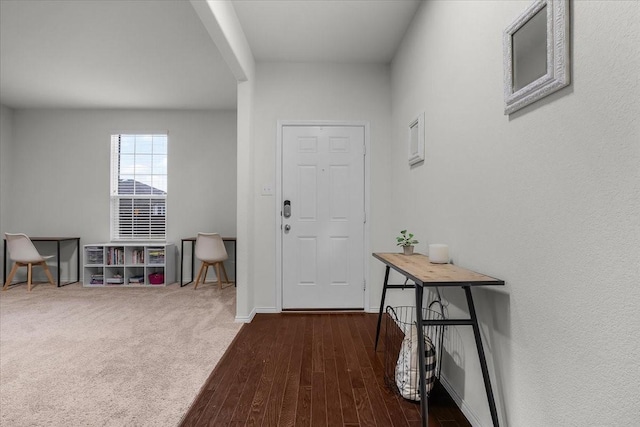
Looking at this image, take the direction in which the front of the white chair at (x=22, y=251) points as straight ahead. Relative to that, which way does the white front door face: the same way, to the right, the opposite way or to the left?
the opposite way

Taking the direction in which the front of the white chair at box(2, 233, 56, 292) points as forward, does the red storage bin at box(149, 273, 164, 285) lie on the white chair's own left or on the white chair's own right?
on the white chair's own right

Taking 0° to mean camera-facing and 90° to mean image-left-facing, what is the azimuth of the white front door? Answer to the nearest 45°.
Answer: approximately 0°

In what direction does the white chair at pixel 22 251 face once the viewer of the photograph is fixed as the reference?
facing away from the viewer and to the right of the viewer

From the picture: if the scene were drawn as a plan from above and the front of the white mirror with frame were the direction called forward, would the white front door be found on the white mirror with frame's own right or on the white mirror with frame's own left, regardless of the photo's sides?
on the white mirror with frame's own right

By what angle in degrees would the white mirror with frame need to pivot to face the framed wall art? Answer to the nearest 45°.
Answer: approximately 90° to its right

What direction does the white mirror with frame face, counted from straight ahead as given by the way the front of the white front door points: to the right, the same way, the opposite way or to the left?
to the right

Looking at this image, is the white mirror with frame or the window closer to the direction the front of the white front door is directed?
the white mirror with frame

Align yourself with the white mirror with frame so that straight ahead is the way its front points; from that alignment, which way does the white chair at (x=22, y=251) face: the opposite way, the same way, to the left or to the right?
to the right

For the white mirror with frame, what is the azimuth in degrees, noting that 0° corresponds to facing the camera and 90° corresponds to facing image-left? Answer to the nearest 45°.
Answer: approximately 45°

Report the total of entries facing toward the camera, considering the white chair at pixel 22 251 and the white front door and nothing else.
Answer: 1

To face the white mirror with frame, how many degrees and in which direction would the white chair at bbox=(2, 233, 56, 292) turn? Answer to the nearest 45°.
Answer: approximately 135° to its right
